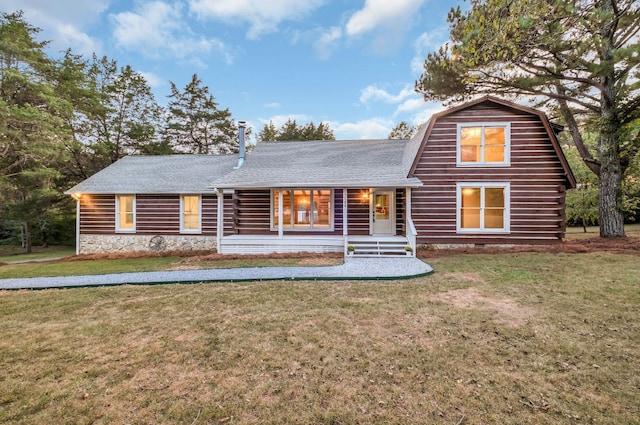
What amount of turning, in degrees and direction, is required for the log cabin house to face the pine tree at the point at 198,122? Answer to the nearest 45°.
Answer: approximately 135° to its right

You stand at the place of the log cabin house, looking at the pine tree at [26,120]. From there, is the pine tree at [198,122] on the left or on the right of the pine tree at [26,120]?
right

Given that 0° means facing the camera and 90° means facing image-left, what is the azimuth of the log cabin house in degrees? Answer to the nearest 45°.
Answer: approximately 0°

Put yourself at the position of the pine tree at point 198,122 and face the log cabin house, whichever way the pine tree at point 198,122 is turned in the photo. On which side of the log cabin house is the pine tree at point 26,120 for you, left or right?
right

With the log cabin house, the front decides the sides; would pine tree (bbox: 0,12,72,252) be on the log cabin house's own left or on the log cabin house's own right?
on the log cabin house's own right
